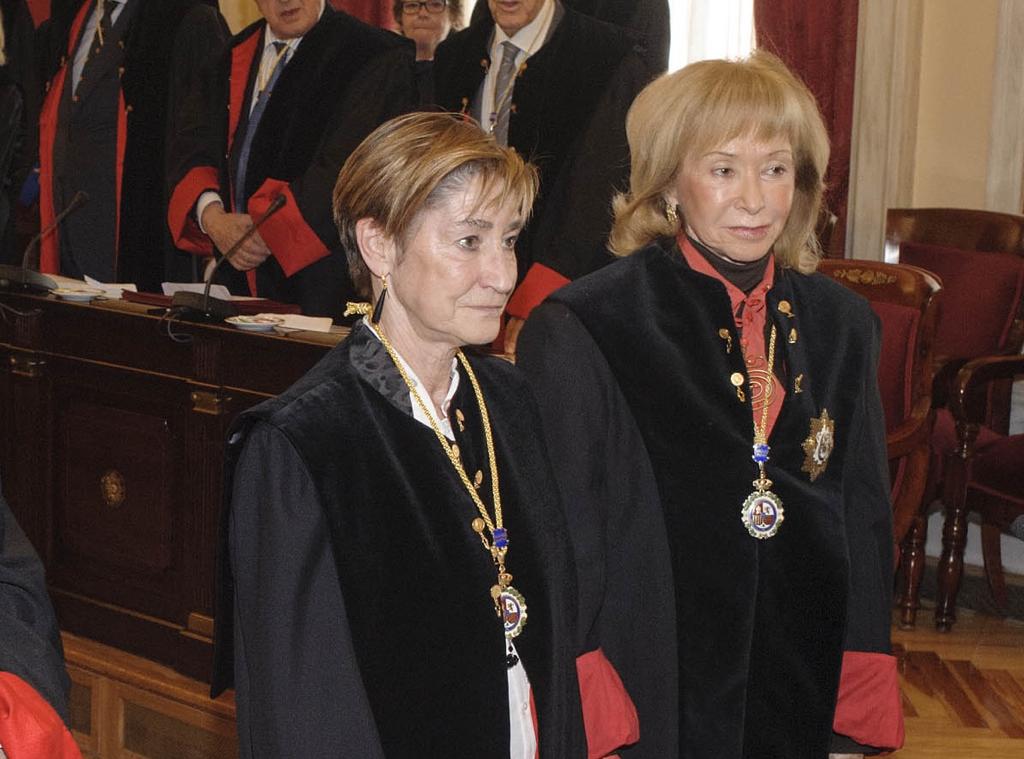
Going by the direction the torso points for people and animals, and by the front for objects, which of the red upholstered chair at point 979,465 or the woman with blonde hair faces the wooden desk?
the red upholstered chair

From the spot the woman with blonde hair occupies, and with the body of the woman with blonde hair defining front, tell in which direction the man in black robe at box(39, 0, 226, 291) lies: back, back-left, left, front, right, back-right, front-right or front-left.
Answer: back

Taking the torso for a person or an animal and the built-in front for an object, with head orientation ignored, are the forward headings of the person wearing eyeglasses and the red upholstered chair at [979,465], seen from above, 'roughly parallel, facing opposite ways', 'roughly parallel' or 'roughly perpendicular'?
roughly perpendicular

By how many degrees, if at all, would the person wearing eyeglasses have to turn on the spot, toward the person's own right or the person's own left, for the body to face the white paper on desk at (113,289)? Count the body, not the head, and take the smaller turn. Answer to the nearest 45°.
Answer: approximately 45° to the person's own right

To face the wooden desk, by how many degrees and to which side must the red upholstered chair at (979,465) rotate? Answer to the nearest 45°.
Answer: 0° — it already faces it

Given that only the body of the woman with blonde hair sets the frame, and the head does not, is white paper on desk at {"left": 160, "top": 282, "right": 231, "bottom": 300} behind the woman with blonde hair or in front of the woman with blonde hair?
behind

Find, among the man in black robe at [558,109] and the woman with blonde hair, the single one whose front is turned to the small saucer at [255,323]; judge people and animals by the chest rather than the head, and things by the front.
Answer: the man in black robe

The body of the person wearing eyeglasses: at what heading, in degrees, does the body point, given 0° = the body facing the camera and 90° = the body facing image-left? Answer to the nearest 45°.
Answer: approximately 0°

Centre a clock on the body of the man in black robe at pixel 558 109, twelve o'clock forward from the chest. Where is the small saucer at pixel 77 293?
The small saucer is roughly at 1 o'clock from the man in black robe.

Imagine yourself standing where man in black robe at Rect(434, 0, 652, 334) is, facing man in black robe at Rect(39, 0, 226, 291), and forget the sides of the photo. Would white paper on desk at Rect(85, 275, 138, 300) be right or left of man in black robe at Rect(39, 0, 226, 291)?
left
